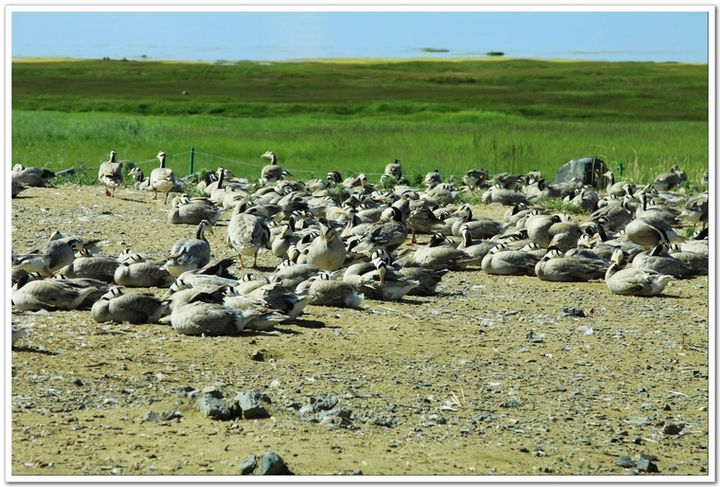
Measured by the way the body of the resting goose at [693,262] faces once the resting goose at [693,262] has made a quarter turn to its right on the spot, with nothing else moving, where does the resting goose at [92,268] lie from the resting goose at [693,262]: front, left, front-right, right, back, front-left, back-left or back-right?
back-left

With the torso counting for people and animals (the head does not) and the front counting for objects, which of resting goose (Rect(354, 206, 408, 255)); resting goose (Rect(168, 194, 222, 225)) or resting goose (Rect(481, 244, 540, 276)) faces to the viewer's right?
resting goose (Rect(354, 206, 408, 255))

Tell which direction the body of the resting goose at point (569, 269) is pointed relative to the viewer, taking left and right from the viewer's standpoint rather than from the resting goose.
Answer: facing to the left of the viewer

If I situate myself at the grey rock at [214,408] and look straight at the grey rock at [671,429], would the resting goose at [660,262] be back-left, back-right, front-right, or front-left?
front-left

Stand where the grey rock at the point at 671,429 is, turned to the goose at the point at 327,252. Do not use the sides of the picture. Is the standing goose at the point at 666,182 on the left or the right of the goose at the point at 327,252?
right

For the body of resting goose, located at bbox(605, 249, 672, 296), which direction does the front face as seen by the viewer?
to the viewer's left

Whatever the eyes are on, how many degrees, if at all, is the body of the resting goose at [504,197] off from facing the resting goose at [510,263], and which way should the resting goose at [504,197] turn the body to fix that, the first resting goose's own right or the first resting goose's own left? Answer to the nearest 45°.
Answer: approximately 90° to the first resting goose's own left

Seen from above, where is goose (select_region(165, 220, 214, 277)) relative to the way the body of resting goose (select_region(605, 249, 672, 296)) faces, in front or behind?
in front

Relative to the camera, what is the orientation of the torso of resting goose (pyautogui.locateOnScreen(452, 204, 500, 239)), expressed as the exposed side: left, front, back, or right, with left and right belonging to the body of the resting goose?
left

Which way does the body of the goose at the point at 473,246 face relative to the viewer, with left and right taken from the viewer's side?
facing to the left of the viewer

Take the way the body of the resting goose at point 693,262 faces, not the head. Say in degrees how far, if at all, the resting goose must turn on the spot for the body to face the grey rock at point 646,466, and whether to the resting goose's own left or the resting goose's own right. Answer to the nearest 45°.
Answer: approximately 90° to the resting goose's own left

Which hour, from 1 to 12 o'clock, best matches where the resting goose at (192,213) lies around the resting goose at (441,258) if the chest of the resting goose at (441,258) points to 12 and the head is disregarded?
the resting goose at (192,213) is roughly at 1 o'clock from the resting goose at (441,258).

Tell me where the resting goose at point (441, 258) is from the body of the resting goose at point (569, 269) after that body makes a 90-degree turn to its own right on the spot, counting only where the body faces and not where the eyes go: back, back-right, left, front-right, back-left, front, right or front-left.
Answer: left
